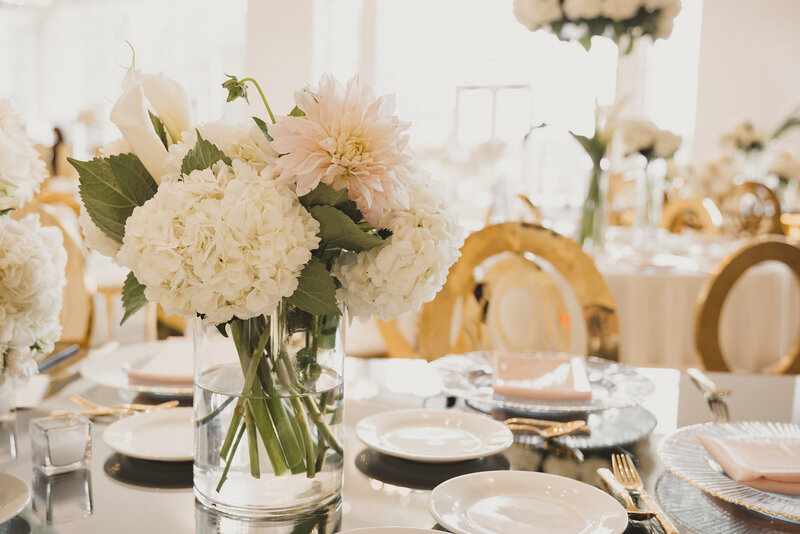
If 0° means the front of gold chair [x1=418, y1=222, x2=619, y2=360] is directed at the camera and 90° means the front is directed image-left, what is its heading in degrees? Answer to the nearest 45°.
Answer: approximately 0°

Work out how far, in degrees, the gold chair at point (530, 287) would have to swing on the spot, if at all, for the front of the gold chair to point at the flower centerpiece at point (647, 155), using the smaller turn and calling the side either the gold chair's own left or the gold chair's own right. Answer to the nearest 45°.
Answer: approximately 180°

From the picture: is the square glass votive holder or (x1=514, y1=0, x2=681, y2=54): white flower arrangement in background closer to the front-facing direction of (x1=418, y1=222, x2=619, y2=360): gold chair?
the square glass votive holder

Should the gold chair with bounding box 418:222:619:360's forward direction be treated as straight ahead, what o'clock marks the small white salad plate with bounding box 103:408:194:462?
The small white salad plate is roughly at 1 o'clock from the gold chair.

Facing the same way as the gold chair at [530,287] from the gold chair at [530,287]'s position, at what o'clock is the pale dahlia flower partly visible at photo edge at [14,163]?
The pale dahlia flower partly visible at photo edge is roughly at 1 o'clock from the gold chair.

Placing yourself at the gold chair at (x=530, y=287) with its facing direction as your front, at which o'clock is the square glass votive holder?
The square glass votive holder is roughly at 1 o'clock from the gold chair.

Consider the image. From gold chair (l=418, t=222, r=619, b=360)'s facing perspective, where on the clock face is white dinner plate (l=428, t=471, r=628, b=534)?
The white dinner plate is roughly at 12 o'clock from the gold chair.

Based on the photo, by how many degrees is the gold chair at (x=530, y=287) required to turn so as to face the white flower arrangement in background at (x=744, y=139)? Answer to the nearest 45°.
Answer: approximately 180°

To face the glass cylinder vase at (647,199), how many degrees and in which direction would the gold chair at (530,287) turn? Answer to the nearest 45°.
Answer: approximately 180°

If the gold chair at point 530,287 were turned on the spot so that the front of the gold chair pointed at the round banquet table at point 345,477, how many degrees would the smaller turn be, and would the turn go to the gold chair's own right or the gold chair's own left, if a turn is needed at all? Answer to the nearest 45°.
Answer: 0° — it already faces it
